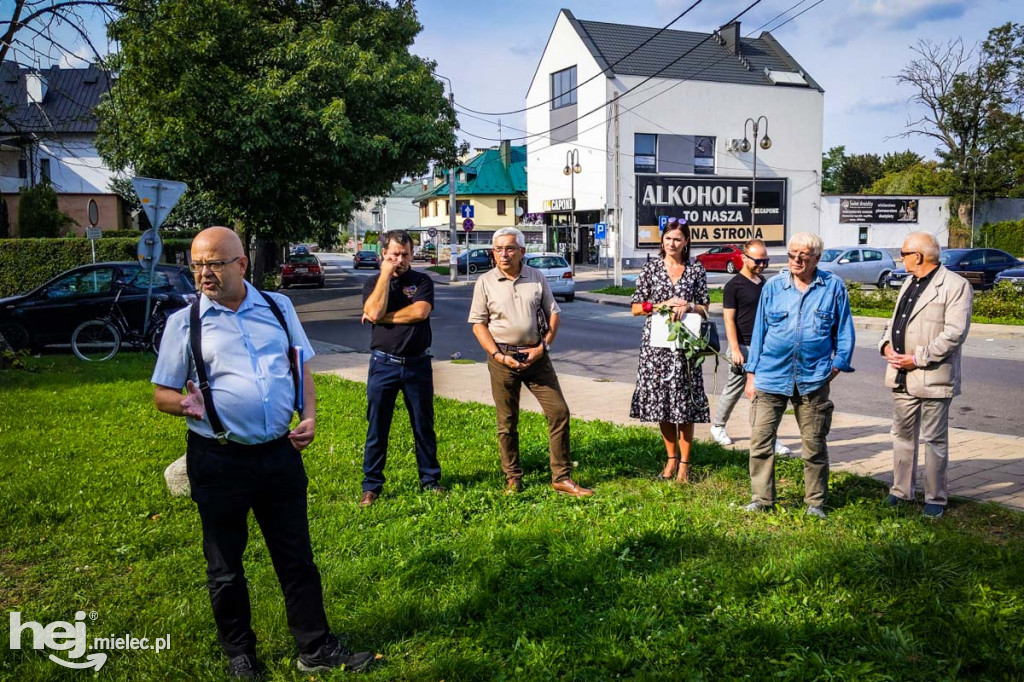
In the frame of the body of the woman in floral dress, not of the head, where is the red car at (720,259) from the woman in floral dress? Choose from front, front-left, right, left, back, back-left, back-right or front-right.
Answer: back

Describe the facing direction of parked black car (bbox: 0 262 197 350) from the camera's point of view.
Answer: facing to the left of the viewer

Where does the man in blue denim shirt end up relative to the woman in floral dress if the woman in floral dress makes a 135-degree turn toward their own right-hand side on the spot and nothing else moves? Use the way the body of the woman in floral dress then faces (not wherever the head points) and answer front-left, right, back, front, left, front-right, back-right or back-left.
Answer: back

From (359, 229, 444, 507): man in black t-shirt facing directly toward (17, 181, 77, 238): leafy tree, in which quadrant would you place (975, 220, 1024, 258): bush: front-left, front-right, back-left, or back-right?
front-right

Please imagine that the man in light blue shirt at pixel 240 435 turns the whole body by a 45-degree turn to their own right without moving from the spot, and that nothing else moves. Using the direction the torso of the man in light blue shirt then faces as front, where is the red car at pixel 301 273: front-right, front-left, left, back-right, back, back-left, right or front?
back-right

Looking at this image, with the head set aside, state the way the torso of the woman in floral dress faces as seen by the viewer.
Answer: toward the camera

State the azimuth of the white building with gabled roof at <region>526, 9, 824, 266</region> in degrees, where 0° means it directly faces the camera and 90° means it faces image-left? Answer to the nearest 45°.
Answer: approximately 45°

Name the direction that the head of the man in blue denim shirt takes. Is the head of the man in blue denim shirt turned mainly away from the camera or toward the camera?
toward the camera

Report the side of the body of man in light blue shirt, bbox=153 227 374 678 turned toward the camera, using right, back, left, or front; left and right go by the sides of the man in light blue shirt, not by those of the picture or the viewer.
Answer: front

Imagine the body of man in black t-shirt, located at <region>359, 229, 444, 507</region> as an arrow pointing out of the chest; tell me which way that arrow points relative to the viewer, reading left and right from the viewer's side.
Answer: facing the viewer

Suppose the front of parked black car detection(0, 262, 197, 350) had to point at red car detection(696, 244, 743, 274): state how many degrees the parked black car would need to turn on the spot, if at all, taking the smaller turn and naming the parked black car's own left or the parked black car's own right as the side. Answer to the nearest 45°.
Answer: approximately 135° to the parked black car's own right

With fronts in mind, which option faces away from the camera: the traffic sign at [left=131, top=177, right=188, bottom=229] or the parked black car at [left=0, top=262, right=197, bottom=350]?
the traffic sign

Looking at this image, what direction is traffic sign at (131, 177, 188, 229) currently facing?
away from the camera

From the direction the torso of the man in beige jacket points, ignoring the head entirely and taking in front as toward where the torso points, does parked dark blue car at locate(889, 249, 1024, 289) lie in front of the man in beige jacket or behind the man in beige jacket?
behind

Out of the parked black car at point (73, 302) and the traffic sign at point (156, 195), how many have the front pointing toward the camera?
0

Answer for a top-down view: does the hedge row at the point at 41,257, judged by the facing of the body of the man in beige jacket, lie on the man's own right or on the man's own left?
on the man's own right

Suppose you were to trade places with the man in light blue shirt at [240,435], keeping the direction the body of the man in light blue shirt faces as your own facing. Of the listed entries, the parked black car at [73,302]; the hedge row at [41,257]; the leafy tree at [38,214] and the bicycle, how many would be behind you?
4

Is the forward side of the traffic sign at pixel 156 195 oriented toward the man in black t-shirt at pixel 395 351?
no
